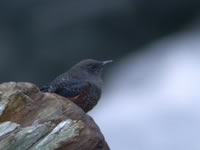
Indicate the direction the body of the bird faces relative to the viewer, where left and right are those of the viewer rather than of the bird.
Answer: facing to the right of the viewer
